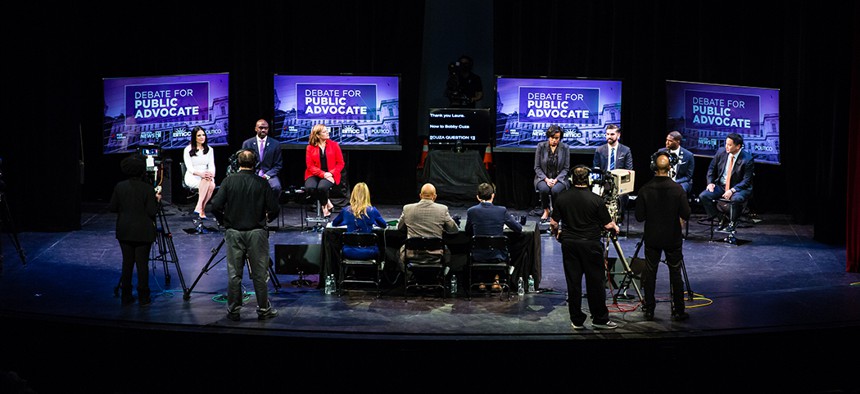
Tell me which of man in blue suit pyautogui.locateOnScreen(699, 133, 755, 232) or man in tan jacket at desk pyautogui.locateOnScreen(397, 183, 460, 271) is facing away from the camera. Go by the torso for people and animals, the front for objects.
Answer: the man in tan jacket at desk

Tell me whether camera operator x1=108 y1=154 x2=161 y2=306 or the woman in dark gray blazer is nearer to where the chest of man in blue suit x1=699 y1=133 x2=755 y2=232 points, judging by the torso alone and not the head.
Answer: the camera operator

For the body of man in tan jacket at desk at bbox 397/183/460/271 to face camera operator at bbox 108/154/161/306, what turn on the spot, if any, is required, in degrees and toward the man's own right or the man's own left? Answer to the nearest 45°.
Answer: approximately 90° to the man's own left

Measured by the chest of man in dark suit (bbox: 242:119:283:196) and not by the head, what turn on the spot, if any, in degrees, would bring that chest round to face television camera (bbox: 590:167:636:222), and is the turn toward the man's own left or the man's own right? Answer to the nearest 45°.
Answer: approximately 45° to the man's own left

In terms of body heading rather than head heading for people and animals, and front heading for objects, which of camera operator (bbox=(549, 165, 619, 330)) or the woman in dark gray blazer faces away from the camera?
the camera operator

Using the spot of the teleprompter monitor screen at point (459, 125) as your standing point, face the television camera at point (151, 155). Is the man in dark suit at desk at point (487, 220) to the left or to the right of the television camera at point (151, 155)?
left

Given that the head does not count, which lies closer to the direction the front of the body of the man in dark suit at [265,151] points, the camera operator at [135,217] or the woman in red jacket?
the camera operator

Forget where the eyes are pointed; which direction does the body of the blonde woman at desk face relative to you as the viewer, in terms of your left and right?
facing away from the viewer

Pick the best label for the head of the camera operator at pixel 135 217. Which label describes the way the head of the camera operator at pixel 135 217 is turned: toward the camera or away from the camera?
away from the camera

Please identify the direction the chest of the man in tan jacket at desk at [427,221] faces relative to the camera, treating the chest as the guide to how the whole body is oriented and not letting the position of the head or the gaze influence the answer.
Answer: away from the camera

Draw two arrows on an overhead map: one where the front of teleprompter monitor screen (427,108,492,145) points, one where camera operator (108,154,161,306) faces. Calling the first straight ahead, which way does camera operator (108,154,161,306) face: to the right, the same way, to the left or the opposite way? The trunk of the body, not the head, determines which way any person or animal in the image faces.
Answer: the opposite way

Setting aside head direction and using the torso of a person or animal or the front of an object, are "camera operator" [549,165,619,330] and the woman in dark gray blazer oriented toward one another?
yes

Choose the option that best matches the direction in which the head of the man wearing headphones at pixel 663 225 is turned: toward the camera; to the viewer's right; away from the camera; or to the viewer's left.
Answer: away from the camera

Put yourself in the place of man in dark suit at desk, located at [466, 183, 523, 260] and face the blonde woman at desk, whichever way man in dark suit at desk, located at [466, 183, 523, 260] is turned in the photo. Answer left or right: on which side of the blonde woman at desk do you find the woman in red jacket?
right

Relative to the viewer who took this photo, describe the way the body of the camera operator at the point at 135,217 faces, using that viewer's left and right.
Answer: facing away from the viewer

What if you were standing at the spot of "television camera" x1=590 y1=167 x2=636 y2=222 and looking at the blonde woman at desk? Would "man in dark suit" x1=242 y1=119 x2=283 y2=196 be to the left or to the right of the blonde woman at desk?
right

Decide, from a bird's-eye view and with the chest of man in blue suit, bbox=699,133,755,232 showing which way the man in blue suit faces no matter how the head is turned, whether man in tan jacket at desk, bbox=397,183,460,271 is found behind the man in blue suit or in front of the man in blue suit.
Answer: in front

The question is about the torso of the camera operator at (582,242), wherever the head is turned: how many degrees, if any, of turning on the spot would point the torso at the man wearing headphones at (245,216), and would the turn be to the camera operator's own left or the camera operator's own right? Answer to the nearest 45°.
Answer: approximately 90° to the camera operator's own left

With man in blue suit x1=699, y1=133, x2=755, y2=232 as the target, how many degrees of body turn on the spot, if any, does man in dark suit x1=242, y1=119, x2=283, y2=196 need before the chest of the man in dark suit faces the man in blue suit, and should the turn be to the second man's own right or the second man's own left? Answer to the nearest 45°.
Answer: approximately 90° to the second man's own left

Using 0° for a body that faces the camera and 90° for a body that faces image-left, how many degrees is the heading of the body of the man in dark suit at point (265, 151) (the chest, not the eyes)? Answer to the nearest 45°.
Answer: approximately 0°

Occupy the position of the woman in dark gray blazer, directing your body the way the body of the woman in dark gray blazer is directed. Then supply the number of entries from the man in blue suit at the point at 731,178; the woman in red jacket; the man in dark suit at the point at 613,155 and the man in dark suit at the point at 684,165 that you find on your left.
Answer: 3

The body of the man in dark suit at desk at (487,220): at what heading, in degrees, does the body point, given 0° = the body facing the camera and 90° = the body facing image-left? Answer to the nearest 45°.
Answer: approximately 180°
